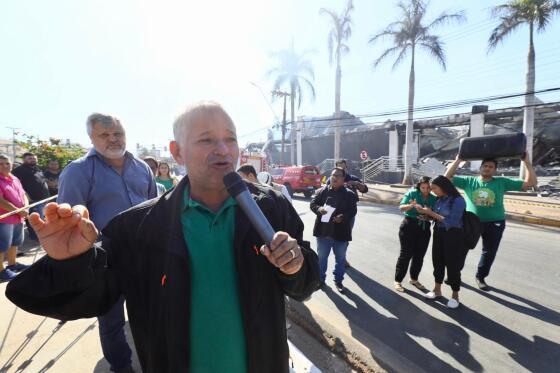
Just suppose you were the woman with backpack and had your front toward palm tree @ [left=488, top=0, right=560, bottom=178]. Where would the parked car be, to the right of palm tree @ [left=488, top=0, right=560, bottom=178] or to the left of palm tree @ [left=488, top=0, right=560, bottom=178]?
left

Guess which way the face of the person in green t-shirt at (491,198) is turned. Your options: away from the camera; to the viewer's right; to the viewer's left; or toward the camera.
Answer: toward the camera

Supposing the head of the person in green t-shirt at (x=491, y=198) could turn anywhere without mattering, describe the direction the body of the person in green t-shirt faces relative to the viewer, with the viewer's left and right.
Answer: facing the viewer

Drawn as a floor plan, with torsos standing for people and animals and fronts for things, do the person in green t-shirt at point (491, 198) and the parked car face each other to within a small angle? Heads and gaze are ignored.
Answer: no

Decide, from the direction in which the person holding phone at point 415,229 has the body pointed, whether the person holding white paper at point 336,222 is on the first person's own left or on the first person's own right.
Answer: on the first person's own right

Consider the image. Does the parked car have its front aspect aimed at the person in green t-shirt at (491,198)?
no

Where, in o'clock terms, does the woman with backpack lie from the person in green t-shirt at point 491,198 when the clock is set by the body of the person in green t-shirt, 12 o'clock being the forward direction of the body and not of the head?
The woman with backpack is roughly at 1 o'clock from the person in green t-shirt.

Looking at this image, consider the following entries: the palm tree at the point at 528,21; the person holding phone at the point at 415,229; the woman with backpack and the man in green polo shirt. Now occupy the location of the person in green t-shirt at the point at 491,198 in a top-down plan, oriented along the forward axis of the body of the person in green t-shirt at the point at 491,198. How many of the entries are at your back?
1

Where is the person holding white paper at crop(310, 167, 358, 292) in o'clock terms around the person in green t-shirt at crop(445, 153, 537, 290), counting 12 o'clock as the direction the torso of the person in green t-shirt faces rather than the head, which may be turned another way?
The person holding white paper is roughly at 2 o'clock from the person in green t-shirt.

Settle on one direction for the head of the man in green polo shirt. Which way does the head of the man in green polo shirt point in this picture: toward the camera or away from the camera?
toward the camera

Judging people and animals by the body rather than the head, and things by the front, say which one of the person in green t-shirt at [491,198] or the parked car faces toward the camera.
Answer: the person in green t-shirt

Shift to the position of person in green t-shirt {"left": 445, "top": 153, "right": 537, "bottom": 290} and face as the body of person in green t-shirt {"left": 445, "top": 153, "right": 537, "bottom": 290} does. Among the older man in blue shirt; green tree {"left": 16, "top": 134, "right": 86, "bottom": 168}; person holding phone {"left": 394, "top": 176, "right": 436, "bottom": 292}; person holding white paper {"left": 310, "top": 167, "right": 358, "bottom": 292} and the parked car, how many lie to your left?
0

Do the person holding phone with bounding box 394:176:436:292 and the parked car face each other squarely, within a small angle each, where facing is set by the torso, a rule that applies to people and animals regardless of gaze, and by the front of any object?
no
